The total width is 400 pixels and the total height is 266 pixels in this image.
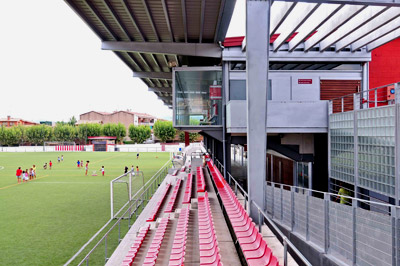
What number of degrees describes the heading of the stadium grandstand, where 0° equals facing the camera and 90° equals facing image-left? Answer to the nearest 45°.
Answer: approximately 90°
